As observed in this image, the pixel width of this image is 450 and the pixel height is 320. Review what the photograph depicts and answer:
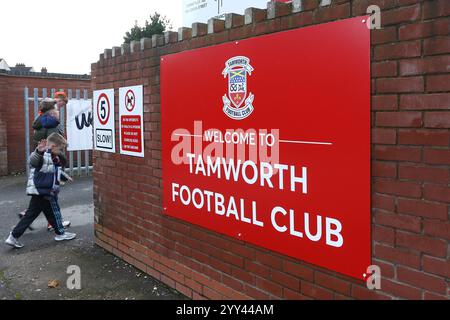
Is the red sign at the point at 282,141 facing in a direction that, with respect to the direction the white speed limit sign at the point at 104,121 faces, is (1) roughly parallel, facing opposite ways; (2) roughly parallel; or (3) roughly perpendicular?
roughly parallel

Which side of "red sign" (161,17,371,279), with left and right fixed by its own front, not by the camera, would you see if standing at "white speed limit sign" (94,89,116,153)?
right

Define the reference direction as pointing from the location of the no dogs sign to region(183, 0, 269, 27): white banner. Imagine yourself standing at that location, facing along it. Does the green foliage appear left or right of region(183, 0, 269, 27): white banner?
left

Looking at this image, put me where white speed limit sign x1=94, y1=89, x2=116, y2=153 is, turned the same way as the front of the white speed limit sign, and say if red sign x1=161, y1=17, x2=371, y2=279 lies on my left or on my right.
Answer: on my left

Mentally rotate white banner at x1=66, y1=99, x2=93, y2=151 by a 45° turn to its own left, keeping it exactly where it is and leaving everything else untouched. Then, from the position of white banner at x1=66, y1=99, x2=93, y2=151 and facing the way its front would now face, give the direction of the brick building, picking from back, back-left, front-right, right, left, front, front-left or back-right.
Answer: back

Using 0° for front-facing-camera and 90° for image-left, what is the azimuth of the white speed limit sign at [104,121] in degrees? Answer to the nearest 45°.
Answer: approximately 45°

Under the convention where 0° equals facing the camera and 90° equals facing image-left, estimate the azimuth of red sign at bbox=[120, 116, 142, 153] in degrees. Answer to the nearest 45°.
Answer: approximately 45°

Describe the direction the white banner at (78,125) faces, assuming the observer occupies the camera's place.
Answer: facing the viewer

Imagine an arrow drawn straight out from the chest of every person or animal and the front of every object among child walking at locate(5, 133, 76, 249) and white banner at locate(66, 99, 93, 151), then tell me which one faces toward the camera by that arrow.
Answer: the white banner

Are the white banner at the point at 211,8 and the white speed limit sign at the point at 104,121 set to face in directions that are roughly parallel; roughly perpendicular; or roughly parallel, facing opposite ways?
roughly parallel

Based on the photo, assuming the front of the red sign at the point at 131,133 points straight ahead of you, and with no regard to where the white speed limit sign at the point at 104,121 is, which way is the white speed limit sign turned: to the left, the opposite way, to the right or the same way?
the same way
